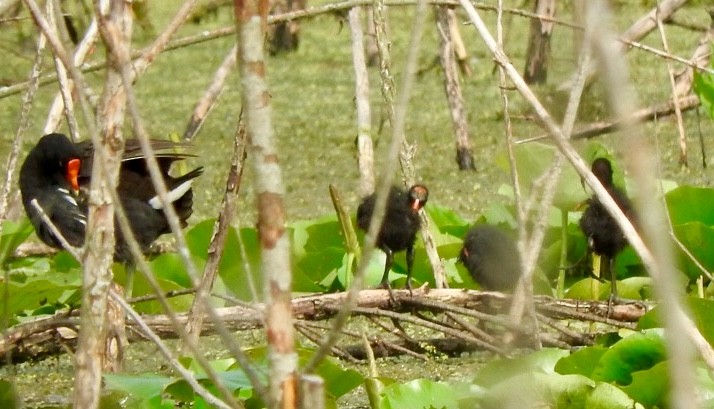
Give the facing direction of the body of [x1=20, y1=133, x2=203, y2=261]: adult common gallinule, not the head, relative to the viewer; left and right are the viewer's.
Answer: facing to the left of the viewer

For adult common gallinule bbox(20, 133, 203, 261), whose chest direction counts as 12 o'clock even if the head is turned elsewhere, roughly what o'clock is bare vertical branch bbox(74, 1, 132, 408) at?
The bare vertical branch is roughly at 9 o'clock from the adult common gallinule.

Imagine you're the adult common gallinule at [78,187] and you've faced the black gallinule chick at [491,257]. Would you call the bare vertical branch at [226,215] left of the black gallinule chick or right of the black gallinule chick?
right

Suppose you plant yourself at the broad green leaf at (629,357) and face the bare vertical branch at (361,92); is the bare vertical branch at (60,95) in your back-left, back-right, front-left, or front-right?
front-left

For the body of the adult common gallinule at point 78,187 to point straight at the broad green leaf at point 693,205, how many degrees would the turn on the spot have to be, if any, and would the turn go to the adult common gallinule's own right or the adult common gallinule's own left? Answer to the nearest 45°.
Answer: approximately 180°

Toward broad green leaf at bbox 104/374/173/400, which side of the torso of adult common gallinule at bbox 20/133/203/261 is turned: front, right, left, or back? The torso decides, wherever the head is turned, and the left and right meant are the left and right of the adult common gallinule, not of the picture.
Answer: left

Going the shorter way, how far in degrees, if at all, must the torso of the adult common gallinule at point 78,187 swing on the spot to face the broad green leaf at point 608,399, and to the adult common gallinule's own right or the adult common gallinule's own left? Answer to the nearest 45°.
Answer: approximately 135° to the adult common gallinule's own left

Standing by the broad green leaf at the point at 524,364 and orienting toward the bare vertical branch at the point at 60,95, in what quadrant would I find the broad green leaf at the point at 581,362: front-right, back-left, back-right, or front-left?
back-right

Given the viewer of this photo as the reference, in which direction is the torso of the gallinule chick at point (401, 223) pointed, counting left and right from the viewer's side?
facing the viewer and to the right of the viewer

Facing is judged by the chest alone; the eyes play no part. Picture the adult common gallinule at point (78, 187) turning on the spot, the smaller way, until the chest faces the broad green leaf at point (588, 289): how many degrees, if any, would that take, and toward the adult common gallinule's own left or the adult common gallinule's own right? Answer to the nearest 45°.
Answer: approximately 135° to the adult common gallinule's own left
